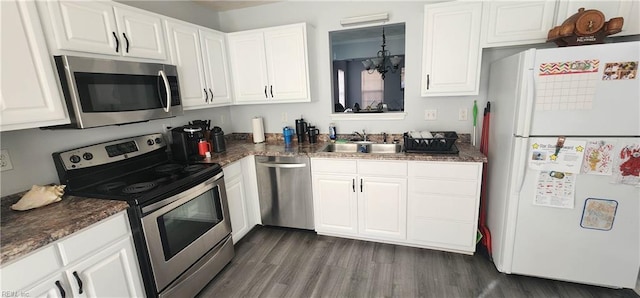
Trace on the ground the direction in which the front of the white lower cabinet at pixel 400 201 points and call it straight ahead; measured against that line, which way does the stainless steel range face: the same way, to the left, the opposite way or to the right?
to the left

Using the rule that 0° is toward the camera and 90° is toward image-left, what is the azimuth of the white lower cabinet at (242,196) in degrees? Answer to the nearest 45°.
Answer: approximately 315°

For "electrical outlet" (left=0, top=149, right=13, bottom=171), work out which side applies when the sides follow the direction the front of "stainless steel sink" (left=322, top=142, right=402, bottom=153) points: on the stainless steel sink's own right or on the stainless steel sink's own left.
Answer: on the stainless steel sink's own right

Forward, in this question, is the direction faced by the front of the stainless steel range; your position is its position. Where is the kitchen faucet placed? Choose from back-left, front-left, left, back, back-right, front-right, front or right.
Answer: front-left

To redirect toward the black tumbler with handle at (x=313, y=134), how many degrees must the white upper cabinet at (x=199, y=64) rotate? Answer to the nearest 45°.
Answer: approximately 45° to its left

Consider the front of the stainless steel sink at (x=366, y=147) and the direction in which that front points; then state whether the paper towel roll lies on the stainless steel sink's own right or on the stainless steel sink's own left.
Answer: on the stainless steel sink's own right
